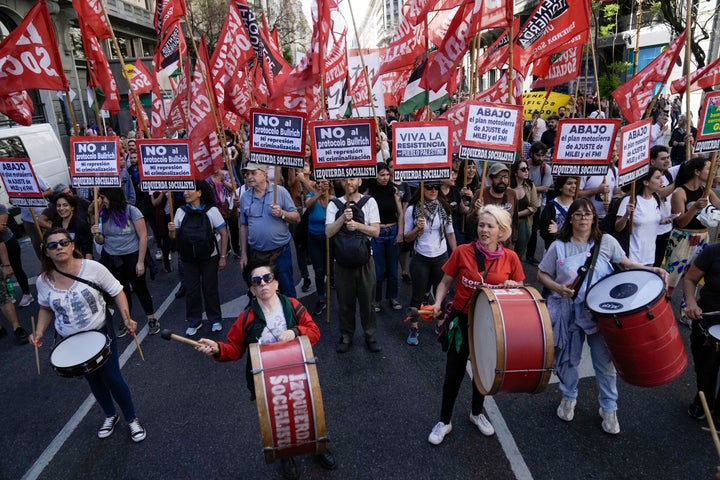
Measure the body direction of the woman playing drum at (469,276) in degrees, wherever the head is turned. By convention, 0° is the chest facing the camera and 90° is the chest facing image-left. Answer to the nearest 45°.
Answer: approximately 0°

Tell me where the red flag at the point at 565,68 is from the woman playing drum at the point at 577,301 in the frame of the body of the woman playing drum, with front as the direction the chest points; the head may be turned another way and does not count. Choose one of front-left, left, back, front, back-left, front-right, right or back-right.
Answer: back

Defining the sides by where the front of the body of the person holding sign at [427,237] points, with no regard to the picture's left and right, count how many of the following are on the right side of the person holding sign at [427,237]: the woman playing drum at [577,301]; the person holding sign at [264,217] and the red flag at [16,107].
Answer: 2

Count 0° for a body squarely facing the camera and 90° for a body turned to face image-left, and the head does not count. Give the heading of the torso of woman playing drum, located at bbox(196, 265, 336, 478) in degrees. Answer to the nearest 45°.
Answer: approximately 0°

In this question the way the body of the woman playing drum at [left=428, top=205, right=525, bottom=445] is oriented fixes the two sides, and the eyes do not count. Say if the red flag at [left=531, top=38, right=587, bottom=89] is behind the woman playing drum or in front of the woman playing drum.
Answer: behind

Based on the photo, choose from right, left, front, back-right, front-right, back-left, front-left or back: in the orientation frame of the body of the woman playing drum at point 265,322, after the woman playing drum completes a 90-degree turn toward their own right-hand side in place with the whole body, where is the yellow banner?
back-right

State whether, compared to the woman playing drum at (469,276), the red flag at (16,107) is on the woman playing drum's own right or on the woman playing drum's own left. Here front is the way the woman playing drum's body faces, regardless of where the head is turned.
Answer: on the woman playing drum's own right

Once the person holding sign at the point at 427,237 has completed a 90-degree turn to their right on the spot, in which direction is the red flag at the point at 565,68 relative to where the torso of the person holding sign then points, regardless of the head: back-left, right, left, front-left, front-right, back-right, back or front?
back-right

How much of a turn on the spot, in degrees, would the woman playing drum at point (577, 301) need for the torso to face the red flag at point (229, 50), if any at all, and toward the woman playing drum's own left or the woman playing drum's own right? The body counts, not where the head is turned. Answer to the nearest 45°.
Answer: approximately 90° to the woman playing drum's own right

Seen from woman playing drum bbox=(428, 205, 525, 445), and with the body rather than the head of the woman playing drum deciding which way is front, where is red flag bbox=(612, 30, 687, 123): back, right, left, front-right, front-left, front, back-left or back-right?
back-left

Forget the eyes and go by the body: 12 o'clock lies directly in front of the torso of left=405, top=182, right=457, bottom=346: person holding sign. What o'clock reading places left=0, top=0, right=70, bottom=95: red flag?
The red flag is roughly at 3 o'clock from the person holding sign.
